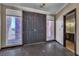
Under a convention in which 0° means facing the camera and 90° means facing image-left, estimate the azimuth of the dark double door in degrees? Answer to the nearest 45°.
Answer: approximately 315°
